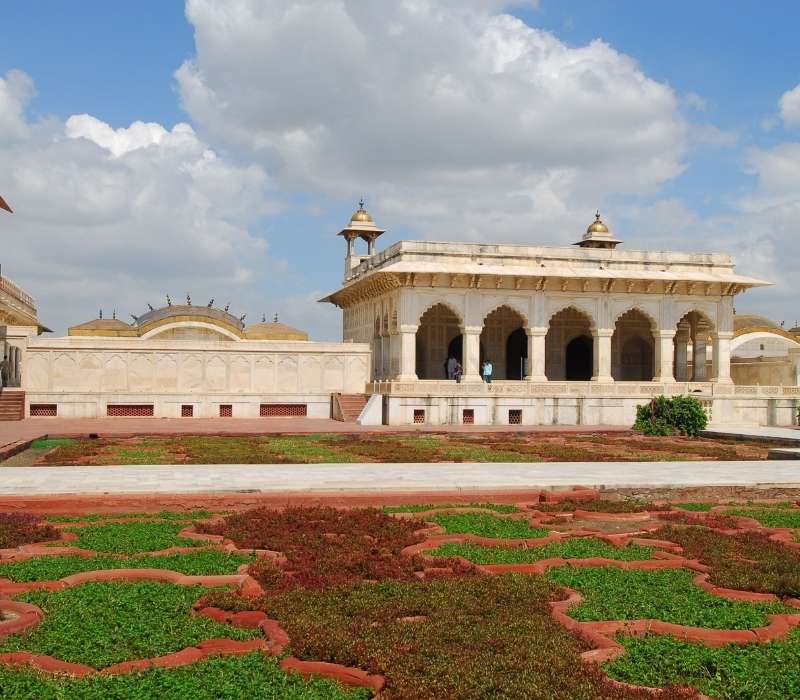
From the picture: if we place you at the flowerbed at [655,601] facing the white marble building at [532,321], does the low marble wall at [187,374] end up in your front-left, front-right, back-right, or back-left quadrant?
front-left

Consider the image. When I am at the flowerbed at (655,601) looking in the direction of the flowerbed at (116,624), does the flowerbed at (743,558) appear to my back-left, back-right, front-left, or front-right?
back-right

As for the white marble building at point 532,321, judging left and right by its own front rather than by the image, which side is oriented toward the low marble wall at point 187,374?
right

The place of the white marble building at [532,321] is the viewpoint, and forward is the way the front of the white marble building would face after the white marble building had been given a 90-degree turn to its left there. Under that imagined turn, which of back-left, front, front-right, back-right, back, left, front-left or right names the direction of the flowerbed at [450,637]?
right

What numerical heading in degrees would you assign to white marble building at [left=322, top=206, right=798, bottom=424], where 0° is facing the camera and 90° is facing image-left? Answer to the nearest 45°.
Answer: approximately 0°

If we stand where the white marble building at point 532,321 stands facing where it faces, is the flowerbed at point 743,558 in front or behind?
in front

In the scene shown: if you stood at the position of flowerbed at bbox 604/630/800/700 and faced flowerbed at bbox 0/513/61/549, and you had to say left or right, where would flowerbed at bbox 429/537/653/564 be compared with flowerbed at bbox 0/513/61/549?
right

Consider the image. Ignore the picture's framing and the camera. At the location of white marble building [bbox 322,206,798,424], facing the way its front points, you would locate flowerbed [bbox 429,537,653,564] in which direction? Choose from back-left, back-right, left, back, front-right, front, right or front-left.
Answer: front

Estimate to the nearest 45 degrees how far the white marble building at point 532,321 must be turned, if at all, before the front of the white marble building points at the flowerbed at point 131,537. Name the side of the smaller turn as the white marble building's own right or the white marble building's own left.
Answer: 0° — it already faces it

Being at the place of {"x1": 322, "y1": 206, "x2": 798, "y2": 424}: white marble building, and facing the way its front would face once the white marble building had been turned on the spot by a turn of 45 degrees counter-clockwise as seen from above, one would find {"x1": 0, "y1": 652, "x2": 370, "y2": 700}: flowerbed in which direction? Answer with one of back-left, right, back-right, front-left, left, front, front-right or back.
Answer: front-right

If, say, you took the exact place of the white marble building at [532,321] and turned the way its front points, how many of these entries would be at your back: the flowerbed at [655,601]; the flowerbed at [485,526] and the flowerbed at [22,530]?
0

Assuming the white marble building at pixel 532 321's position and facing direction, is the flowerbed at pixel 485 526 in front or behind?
in front

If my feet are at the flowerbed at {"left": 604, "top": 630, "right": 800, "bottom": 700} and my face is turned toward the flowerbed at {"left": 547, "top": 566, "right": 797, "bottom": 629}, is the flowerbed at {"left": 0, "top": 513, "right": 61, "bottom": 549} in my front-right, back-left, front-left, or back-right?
front-left

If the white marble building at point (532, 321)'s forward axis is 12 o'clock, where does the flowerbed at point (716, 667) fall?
The flowerbed is roughly at 12 o'clock from the white marble building.

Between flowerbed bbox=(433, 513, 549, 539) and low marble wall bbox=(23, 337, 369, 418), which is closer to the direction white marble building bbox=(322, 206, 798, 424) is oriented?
the flowerbed

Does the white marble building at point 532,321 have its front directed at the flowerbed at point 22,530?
yes

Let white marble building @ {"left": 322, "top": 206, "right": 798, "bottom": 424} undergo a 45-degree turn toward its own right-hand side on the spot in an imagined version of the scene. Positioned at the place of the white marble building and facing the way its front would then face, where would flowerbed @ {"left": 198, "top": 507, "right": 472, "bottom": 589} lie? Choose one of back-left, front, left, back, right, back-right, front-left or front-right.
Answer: front-left

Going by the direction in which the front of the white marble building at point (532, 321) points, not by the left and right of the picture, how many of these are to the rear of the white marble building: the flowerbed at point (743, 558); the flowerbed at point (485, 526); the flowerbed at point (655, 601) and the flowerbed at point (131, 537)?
0

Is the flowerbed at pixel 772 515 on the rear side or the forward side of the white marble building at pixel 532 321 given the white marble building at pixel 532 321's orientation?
on the forward side

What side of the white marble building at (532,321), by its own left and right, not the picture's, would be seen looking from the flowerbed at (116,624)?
front
